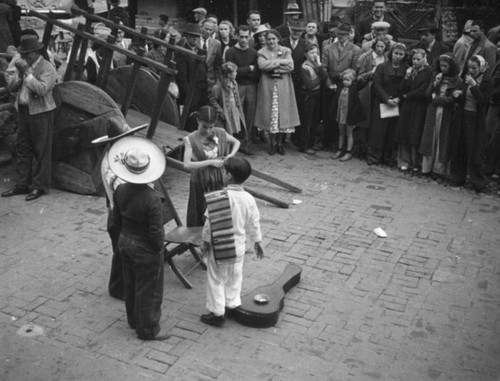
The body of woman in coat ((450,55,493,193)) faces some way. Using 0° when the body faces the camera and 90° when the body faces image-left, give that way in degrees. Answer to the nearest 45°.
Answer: approximately 45°

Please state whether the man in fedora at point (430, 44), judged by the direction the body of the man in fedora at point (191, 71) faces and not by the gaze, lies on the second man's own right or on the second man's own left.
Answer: on the second man's own left

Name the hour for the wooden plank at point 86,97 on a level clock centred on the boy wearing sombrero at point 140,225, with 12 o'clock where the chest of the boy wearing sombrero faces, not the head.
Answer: The wooden plank is roughly at 10 o'clock from the boy wearing sombrero.

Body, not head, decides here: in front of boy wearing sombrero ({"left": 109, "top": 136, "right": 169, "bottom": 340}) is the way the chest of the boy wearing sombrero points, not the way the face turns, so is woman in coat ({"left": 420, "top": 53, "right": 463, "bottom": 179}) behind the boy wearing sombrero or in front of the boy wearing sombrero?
in front

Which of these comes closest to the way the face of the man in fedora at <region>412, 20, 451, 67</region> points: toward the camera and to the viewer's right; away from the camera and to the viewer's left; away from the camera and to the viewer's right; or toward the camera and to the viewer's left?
toward the camera and to the viewer's left

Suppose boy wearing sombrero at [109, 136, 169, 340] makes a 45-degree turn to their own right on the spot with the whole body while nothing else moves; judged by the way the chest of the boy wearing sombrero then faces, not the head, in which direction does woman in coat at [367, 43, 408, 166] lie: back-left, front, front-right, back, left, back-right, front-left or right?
front-left

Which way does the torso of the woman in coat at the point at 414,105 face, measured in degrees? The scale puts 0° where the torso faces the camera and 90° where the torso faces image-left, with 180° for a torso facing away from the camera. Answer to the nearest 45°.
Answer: approximately 45°

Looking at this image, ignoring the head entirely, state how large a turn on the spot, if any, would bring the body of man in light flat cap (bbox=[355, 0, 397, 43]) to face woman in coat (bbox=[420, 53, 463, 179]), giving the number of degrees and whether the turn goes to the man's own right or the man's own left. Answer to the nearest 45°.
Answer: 0° — they already face them

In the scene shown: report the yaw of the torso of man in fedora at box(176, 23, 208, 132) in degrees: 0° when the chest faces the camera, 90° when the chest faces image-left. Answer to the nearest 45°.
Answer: approximately 315°

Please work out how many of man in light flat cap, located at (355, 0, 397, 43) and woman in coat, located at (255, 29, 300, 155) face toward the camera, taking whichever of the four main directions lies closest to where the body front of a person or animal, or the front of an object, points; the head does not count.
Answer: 2

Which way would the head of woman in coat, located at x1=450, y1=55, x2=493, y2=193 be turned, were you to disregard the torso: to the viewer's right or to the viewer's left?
to the viewer's left

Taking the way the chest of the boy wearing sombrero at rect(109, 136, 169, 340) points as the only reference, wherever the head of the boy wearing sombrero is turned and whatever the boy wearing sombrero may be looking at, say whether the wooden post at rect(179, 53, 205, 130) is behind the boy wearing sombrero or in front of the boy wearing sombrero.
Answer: in front
